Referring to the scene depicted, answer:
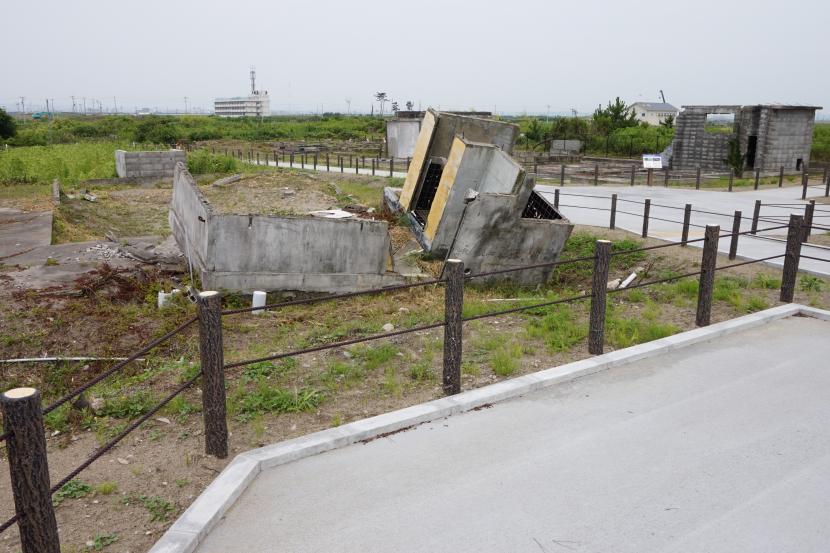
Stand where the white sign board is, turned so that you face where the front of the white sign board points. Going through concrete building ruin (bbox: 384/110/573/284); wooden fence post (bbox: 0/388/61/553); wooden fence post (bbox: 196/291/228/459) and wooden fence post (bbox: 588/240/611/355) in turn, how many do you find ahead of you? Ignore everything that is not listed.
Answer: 4

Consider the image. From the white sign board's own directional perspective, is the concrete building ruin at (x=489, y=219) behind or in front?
in front

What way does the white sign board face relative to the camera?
toward the camera

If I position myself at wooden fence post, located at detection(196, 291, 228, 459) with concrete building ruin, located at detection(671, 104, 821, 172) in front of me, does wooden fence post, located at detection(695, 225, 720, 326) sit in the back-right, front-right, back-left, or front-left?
front-right

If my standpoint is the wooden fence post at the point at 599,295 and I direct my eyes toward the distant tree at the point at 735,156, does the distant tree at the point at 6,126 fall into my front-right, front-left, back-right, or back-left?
front-left

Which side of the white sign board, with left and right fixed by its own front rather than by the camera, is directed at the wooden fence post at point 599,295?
front

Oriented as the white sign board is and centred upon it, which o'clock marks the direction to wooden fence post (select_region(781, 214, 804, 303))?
The wooden fence post is roughly at 12 o'clock from the white sign board.

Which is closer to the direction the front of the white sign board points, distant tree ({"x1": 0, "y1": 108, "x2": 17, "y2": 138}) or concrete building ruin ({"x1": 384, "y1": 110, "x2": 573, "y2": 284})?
the concrete building ruin

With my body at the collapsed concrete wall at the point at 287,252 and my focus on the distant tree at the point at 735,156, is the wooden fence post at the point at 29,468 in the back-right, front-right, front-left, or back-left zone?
back-right

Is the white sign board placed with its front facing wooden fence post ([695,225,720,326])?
yes

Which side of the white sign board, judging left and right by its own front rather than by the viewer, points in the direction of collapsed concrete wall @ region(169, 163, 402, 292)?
front

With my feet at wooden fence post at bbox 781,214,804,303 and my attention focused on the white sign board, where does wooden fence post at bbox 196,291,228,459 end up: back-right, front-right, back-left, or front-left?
back-left

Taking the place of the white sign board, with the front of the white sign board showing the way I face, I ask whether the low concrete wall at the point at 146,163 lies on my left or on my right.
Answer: on my right

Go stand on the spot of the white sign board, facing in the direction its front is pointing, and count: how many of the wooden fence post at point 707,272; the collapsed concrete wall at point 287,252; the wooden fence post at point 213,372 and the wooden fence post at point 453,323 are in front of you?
4

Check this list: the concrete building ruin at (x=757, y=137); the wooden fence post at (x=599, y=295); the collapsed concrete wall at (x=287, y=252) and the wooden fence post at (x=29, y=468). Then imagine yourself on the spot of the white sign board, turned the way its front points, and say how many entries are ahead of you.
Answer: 3

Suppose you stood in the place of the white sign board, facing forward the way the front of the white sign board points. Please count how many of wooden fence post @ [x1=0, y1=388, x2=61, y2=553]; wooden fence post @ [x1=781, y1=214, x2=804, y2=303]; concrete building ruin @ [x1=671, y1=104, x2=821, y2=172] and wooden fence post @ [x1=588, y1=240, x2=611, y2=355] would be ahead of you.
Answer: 3
